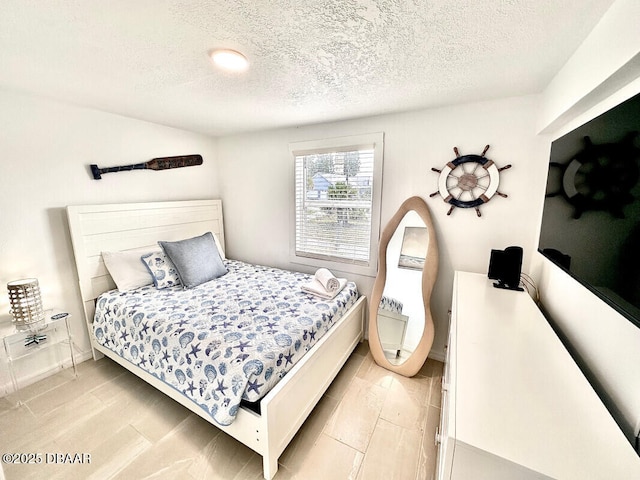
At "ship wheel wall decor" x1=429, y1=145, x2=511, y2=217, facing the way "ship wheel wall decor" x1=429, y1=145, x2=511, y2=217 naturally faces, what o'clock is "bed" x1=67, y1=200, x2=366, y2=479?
The bed is roughly at 2 o'clock from the ship wheel wall decor.

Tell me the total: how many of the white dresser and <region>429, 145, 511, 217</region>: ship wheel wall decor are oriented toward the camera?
1

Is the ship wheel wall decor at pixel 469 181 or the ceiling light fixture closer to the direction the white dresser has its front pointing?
the ceiling light fixture

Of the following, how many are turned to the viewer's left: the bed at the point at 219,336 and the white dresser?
1

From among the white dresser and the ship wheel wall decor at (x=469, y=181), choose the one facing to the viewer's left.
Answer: the white dresser

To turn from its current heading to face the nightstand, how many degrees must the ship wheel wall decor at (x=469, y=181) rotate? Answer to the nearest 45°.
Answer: approximately 45° to its right

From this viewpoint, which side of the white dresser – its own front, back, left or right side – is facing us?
left

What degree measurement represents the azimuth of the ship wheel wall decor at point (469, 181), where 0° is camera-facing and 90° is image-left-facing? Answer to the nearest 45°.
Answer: approximately 0°

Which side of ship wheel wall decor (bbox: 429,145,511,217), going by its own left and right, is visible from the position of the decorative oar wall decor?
right

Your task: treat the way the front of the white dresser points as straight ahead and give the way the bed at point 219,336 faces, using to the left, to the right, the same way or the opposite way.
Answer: the opposite way

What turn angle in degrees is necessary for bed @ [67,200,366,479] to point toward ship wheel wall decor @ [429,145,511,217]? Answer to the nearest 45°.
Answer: approximately 45° to its left
